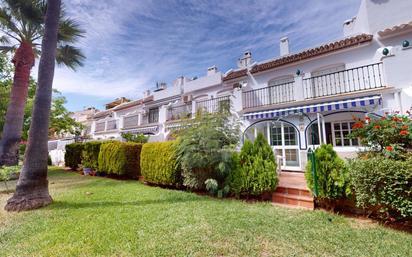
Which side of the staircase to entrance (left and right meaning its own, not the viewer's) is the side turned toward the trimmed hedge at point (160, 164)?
right

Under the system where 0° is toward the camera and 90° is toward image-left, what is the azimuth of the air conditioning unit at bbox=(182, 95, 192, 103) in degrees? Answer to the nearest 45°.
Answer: approximately 45°

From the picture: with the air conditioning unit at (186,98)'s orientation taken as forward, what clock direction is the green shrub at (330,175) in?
The green shrub is roughly at 10 o'clock from the air conditioning unit.

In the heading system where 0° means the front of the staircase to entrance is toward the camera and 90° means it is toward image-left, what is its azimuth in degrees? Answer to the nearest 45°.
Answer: approximately 0°

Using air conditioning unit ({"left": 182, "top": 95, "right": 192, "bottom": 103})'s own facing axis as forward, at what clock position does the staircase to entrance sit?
The staircase to entrance is roughly at 10 o'clock from the air conditioning unit.

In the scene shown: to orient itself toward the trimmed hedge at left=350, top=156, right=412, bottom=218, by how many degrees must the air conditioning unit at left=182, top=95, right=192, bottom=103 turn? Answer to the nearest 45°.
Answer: approximately 45° to its left

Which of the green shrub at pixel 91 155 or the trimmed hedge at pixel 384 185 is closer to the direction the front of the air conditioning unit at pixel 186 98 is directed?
the green shrub

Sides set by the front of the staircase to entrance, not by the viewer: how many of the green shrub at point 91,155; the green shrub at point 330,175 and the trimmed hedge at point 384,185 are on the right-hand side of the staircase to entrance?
1

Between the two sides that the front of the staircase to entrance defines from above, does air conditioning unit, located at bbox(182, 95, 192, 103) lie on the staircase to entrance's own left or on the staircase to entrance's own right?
on the staircase to entrance's own right

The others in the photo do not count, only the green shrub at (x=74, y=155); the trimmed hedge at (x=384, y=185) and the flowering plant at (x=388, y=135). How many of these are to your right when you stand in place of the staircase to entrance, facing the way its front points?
1
